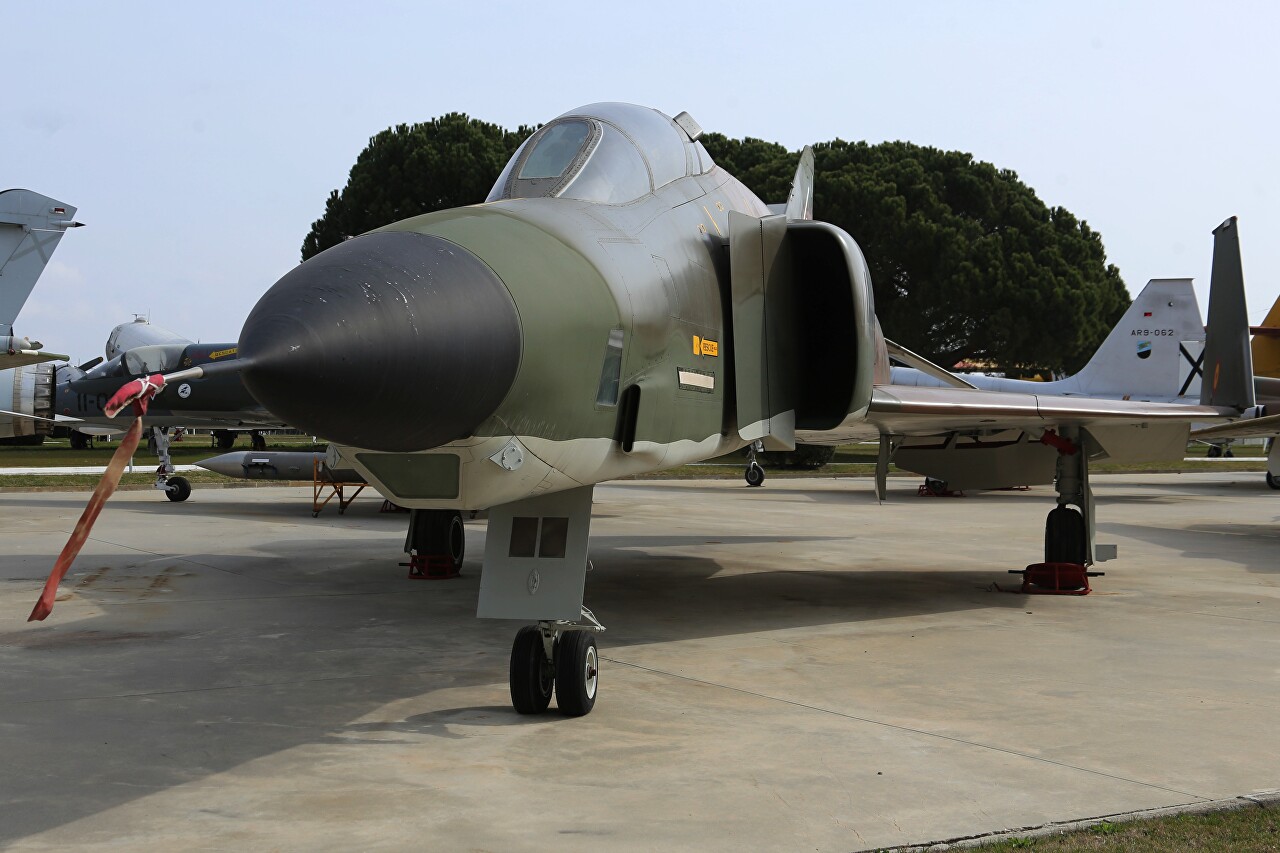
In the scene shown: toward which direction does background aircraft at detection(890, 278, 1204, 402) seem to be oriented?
to the viewer's left
